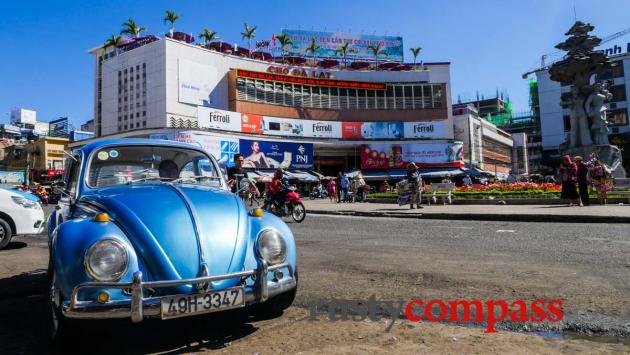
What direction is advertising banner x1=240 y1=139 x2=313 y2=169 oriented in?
toward the camera

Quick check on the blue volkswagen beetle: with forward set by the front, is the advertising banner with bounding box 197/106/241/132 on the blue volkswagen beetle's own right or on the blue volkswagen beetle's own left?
on the blue volkswagen beetle's own left

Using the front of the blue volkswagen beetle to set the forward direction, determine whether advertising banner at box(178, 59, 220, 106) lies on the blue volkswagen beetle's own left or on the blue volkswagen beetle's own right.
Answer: on the blue volkswagen beetle's own left

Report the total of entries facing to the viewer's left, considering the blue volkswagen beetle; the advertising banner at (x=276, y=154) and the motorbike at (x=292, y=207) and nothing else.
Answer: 0

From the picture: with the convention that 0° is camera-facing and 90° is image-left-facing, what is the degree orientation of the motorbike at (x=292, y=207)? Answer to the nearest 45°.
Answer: approximately 315°

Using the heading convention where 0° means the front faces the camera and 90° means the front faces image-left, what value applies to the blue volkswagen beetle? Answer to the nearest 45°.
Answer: approximately 315°
